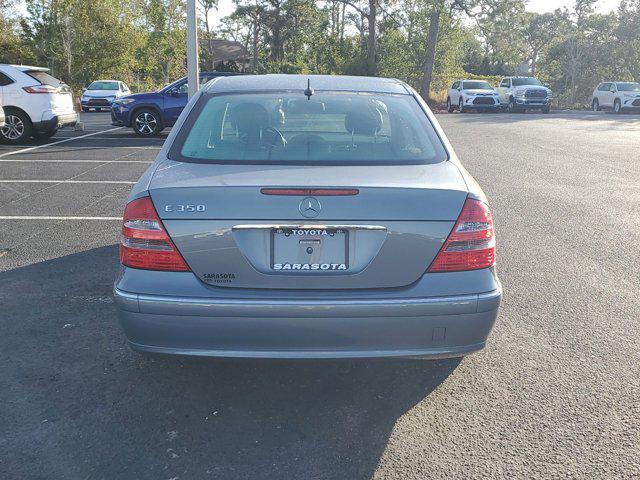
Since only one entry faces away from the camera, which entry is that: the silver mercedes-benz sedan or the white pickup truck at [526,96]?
the silver mercedes-benz sedan

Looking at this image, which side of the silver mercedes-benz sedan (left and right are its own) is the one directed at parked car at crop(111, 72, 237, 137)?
front

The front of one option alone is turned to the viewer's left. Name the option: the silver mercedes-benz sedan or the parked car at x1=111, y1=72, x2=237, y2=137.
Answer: the parked car

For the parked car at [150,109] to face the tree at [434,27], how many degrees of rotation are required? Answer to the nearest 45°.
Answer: approximately 135° to its right

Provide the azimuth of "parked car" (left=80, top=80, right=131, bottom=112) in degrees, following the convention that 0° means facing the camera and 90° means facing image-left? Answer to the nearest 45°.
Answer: approximately 45°

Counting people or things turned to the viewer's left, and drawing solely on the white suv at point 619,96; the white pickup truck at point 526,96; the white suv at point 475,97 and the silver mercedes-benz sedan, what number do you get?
0

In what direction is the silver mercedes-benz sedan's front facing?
away from the camera

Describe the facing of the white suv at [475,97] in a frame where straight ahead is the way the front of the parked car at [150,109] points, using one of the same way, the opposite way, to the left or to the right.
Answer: to the left

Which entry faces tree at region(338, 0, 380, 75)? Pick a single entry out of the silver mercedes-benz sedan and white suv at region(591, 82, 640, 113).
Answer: the silver mercedes-benz sedan

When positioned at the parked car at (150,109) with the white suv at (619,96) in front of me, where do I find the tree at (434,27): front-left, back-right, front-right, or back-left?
front-left

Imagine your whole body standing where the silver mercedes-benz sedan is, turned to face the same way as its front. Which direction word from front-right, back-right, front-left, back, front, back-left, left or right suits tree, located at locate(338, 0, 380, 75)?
front

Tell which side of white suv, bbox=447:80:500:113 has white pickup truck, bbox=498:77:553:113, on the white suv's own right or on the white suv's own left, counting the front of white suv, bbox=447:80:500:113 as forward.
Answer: on the white suv's own left

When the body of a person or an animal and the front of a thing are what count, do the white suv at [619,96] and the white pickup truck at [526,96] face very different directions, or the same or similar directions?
same or similar directions

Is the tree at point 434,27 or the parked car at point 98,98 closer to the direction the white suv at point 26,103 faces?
the parked car

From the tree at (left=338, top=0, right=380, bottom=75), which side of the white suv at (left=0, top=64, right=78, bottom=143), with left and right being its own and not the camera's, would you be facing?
right

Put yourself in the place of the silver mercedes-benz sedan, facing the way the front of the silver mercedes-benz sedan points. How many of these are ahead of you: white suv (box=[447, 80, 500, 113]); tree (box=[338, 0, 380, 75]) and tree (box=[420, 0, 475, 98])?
3

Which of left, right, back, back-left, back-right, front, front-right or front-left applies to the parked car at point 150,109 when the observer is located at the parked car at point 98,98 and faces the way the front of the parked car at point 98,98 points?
front-left

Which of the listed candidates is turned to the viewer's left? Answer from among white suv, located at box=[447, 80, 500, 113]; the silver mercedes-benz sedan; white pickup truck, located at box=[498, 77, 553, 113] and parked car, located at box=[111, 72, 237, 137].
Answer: the parked car

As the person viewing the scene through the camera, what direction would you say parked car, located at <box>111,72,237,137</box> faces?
facing to the left of the viewer

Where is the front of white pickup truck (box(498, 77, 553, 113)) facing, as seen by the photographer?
facing the viewer and to the right of the viewer

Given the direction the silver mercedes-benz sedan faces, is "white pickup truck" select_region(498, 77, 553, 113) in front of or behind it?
in front

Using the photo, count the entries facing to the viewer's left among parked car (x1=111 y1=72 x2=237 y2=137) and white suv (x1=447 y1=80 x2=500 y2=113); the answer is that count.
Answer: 1

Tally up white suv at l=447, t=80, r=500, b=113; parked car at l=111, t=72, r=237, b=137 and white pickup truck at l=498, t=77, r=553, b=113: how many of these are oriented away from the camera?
0

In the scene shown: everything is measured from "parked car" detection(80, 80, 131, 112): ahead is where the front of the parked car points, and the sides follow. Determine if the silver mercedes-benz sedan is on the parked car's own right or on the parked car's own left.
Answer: on the parked car's own left
